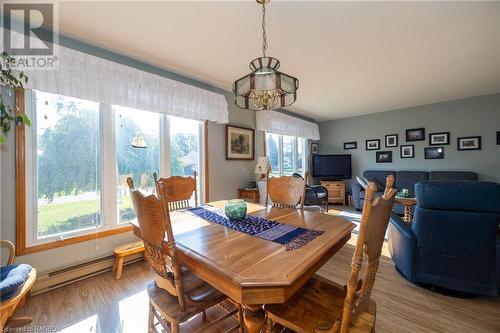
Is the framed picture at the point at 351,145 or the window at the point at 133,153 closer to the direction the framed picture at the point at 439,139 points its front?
the window

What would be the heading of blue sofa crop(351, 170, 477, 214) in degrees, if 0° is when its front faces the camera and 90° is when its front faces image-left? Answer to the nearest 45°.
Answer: approximately 0°

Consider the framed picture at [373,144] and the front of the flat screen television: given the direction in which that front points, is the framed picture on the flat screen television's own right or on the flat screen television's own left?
on the flat screen television's own left

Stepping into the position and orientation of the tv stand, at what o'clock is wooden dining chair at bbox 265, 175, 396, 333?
The wooden dining chair is roughly at 12 o'clock from the tv stand.

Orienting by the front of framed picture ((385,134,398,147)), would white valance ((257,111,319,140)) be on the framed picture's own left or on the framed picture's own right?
on the framed picture's own right

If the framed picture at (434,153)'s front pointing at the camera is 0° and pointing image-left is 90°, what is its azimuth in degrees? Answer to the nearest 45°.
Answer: approximately 0°

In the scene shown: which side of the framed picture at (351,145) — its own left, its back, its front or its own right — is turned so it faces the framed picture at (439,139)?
left

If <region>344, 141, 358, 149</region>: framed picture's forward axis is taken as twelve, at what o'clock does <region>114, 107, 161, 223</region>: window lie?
The window is roughly at 1 o'clock from the framed picture.

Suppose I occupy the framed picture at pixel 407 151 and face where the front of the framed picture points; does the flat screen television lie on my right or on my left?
on my right
